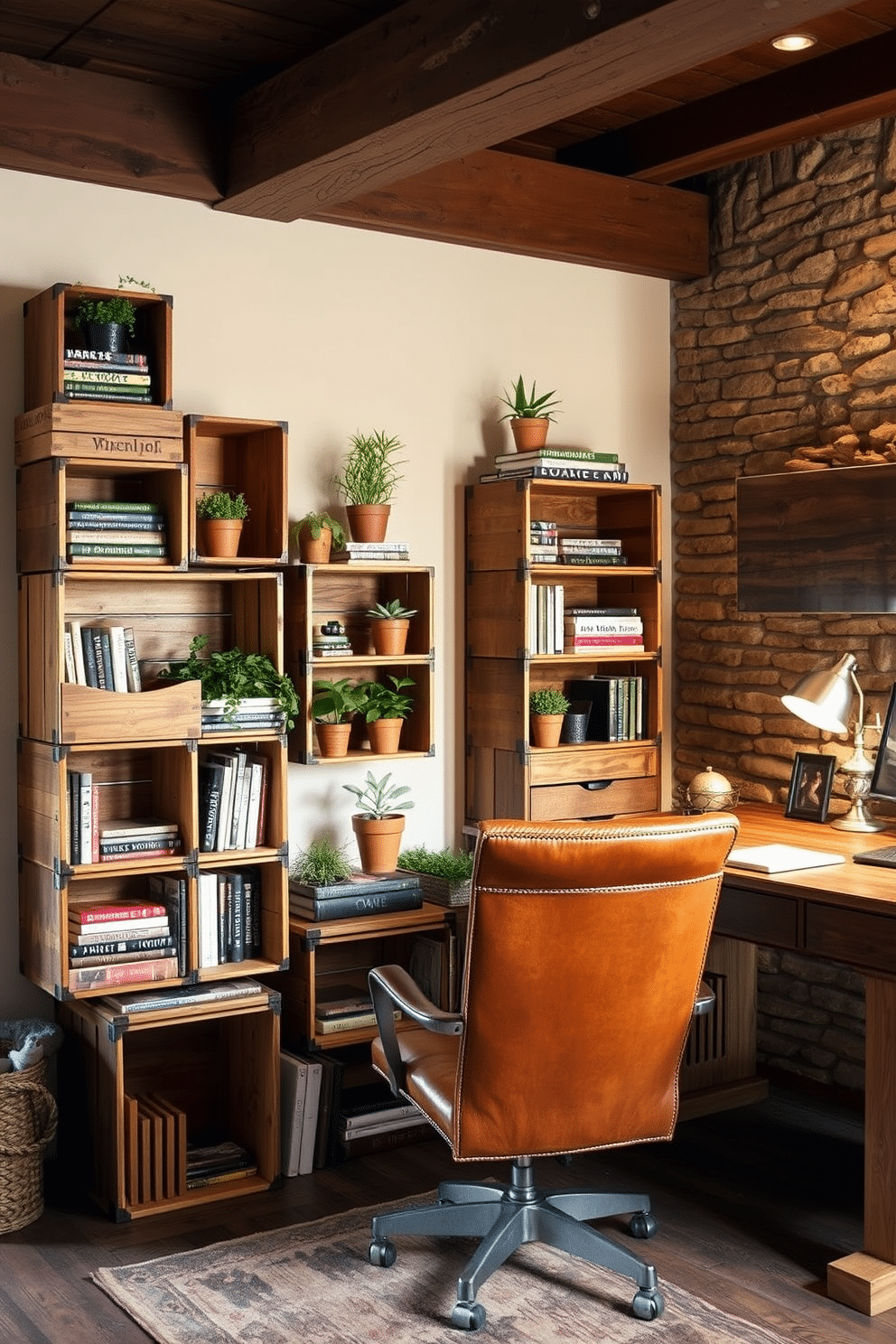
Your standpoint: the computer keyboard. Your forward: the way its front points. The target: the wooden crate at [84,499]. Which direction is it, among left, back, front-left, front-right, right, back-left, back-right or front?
front-right

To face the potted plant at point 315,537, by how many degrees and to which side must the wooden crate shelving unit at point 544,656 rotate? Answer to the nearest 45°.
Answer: approximately 90° to its right

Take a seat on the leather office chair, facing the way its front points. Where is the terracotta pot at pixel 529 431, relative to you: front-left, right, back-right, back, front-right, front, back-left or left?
front-right

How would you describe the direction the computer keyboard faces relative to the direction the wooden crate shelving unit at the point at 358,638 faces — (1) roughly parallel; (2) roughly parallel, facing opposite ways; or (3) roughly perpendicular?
roughly perpendicular

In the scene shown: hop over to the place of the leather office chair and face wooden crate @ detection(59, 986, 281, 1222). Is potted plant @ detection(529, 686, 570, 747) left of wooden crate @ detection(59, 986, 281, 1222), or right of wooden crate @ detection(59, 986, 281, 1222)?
right

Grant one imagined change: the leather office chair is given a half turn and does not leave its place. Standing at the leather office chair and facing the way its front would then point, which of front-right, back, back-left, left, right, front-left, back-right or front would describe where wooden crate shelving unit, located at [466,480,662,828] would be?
back-left

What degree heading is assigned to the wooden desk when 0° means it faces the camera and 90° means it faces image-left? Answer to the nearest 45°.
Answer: approximately 45°

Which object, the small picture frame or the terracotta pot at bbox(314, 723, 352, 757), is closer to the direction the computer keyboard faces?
the terracotta pot

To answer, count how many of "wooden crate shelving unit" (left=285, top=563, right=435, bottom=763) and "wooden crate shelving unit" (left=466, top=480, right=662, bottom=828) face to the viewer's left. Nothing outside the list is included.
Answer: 0

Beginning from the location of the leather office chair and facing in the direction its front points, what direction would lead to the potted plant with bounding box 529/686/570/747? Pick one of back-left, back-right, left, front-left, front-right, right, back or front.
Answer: front-right

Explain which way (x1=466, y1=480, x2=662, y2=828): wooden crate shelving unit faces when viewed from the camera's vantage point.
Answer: facing the viewer and to the right of the viewer

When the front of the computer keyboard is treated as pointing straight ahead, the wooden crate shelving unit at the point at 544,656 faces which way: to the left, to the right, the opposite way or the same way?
to the left

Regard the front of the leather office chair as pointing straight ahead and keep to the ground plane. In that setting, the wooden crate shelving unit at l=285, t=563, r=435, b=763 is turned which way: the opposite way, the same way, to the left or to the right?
the opposite way
